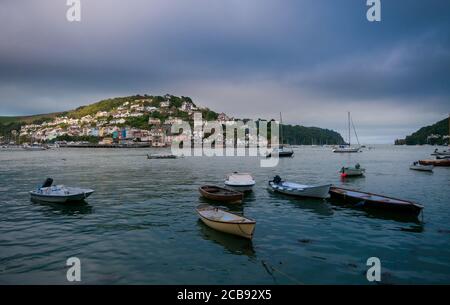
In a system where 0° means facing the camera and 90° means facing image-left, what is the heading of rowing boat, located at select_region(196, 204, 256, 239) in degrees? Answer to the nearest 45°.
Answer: approximately 315°

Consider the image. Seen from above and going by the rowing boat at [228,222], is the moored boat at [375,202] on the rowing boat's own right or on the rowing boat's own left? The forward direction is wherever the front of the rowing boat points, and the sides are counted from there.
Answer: on the rowing boat's own left

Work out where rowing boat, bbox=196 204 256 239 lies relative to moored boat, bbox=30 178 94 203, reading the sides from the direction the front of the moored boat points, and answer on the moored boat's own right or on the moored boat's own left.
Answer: on the moored boat's own right

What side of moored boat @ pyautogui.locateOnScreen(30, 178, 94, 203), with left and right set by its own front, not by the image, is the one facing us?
right

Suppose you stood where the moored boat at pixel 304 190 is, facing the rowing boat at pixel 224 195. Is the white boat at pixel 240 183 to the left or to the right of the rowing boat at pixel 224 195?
right

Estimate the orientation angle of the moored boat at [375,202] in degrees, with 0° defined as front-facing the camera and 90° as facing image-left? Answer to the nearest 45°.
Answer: approximately 315°

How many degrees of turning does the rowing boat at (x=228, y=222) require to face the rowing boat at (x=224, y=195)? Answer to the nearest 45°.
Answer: approximately 135° to its left

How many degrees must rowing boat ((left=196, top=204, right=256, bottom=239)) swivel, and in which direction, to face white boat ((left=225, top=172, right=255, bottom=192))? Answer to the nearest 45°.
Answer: approximately 135° to its left

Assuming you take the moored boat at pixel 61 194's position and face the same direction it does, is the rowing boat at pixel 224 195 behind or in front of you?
in front

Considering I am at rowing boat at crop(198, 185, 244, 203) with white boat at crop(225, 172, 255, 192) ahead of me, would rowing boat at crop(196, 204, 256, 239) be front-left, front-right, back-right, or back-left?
back-right
